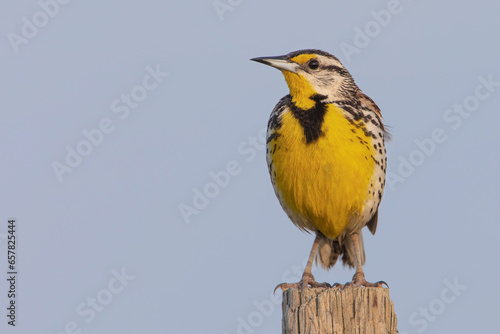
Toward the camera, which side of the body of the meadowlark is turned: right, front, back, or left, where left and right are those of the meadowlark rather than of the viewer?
front
